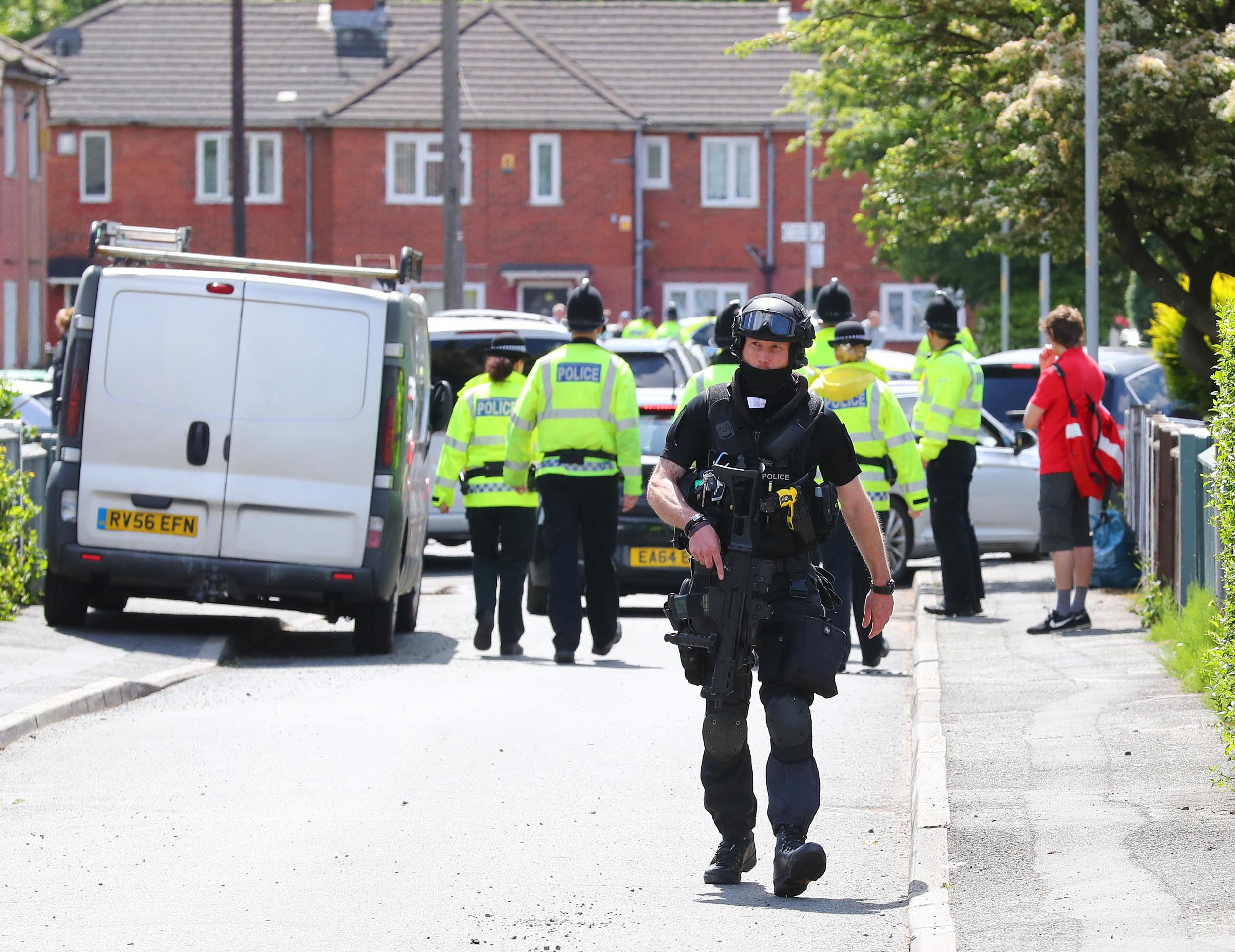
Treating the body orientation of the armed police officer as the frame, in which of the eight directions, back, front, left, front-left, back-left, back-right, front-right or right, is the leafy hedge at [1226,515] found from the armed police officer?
back-left

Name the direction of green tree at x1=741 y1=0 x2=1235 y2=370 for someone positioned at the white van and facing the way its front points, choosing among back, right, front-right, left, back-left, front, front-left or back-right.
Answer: front-right

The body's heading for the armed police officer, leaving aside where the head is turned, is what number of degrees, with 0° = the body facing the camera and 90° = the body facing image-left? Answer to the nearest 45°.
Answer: approximately 0°

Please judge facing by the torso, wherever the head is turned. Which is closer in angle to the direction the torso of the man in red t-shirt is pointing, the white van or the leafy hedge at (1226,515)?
the white van

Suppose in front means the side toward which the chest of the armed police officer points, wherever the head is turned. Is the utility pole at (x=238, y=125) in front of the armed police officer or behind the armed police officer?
behind

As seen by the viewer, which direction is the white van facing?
away from the camera

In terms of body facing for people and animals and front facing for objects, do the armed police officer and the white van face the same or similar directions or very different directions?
very different directions

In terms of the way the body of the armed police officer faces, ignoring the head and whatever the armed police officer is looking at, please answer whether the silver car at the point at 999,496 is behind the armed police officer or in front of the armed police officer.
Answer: behind

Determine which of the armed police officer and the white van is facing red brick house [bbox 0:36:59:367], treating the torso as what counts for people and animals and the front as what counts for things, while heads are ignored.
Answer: the white van

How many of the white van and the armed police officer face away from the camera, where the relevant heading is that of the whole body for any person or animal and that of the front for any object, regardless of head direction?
1

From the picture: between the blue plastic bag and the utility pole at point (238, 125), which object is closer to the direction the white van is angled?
the utility pole

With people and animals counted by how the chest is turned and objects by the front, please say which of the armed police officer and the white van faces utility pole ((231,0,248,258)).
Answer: the white van
